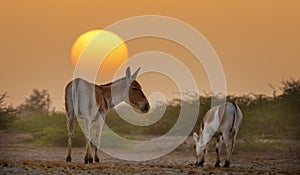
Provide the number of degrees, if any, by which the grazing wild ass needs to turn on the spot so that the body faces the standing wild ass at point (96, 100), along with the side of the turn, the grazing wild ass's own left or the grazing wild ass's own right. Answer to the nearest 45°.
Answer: approximately 45° to the grazing wild ass's own left

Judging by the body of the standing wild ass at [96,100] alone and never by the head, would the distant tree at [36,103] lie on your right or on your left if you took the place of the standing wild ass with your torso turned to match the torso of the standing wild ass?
on your left

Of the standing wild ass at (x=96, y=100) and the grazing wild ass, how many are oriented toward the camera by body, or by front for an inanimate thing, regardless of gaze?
0

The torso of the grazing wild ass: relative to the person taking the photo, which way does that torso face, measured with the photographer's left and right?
facing away from the viewer and to the left of the viewer

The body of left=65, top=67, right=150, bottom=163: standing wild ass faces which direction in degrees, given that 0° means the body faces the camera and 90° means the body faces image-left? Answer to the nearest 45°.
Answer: approximately 225°

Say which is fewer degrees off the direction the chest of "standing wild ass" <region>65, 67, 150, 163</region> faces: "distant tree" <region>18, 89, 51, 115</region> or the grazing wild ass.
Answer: the grazing wild ass

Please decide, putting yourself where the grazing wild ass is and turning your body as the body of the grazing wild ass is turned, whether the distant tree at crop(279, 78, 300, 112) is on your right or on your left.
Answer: on your right

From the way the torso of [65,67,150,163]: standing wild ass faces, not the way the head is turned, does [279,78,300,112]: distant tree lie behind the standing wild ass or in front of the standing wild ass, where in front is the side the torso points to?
in front
